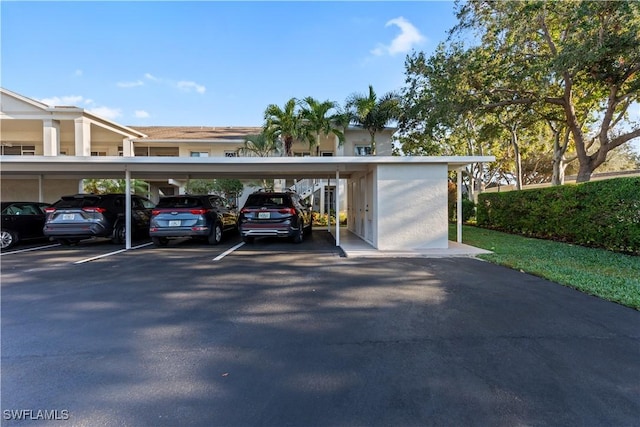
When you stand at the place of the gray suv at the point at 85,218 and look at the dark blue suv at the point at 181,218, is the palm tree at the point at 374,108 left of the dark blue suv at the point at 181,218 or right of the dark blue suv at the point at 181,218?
left

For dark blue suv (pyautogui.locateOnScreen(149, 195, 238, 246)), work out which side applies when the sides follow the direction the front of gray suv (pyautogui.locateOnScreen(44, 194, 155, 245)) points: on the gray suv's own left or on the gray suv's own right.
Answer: on the gray suv's own right

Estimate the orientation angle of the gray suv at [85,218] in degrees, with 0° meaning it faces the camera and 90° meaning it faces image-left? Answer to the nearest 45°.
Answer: approximately 225°

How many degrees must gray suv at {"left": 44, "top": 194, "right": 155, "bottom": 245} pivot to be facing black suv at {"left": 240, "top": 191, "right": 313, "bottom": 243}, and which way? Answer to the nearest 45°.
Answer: approximately 90° to its right

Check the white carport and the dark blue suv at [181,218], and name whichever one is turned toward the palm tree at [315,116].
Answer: the dark blue suv

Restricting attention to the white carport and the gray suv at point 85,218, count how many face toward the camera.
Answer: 1

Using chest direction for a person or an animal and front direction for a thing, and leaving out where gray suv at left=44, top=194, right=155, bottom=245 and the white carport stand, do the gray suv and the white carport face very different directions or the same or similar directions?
very different directions

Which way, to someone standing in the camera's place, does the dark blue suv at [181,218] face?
facing away from the viewer and to the right of the viewer

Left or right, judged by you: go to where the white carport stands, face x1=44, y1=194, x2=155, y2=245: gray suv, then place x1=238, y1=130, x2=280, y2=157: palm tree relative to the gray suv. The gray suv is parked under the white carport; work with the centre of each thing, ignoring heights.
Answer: right
